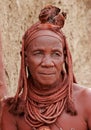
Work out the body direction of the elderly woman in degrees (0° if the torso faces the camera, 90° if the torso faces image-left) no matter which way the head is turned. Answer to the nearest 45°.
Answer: approximately 0°
